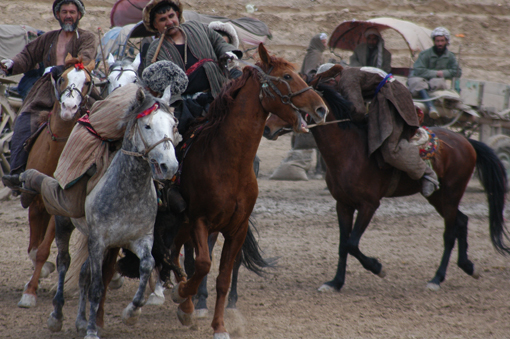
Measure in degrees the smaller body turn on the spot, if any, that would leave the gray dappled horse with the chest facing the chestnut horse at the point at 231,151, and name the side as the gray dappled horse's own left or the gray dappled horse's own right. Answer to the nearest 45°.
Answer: approximately 45° to the gray dappled horse's own left

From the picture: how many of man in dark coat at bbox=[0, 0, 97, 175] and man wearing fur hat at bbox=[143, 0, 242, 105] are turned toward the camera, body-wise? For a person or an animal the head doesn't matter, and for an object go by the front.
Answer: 2

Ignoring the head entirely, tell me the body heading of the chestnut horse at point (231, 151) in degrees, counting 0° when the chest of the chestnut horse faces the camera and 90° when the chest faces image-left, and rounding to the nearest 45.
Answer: approximately 315°

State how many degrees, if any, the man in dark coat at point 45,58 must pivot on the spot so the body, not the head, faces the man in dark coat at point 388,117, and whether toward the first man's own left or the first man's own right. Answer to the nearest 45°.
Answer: approximately 90° to the first man's own left

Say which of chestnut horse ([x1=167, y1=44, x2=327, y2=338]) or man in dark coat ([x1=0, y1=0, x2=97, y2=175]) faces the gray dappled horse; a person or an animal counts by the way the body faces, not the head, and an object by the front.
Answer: the man in dark coat

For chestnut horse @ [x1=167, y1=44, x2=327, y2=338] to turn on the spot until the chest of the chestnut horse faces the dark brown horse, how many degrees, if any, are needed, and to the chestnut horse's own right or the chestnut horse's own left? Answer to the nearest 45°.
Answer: approximately 90° to the chestnut horse's own left

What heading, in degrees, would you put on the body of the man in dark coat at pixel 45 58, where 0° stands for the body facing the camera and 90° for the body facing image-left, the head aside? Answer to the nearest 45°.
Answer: approximately 0°

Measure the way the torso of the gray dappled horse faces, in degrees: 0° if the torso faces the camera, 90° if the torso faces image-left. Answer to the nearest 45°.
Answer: approximately 315°

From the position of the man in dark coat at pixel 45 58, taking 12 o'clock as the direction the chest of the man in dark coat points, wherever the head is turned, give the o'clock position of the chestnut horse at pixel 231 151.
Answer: The chestnut horse is roughly at 11 o'clock from the man in dark coat.

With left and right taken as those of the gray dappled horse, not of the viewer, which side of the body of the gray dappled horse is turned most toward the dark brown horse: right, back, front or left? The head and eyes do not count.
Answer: left

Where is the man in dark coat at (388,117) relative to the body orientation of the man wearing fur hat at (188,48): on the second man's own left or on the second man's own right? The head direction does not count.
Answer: on the second man's own left
